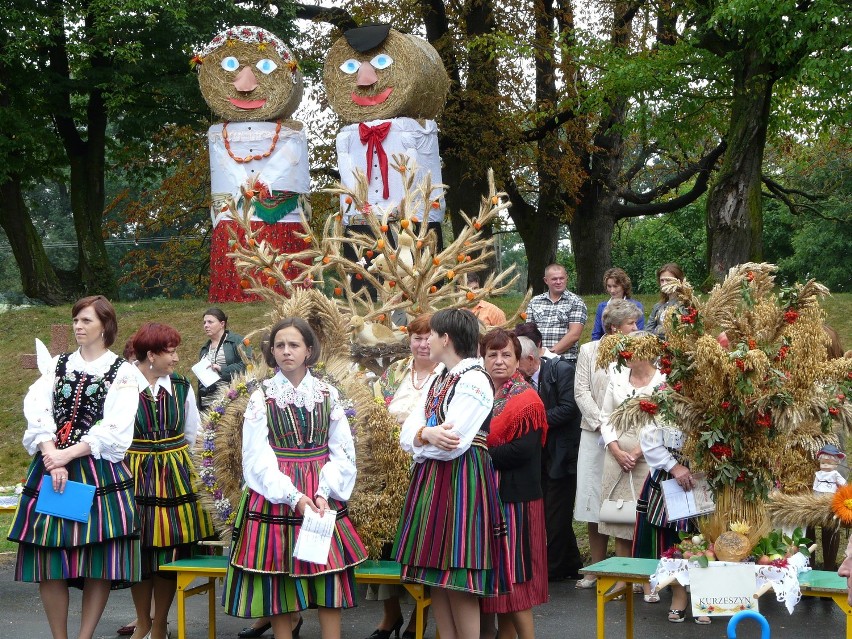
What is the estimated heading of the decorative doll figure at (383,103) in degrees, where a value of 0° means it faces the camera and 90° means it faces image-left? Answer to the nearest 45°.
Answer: approximately 45°

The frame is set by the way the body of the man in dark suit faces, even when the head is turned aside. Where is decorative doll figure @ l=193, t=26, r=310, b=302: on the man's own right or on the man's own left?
on the man's own right

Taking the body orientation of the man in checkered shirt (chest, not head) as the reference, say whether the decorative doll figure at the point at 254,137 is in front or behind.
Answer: behind

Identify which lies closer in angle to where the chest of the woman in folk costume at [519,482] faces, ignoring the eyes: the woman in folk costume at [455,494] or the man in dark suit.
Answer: the woman in folk costume

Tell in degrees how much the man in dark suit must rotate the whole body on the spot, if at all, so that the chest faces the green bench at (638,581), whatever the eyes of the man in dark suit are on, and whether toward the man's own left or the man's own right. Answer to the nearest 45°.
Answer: approximately 90° to the man's own left
